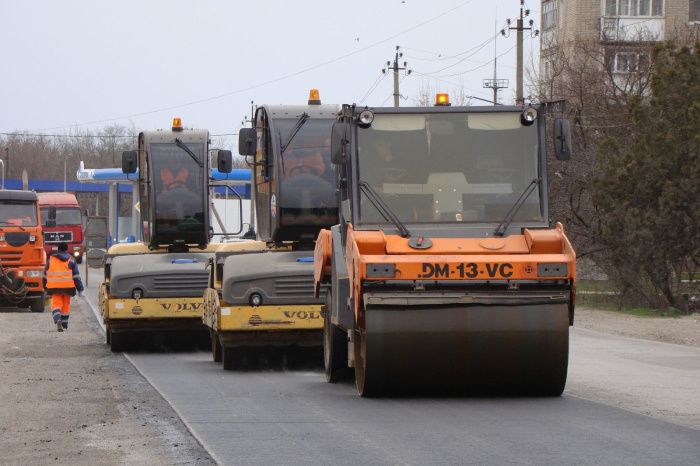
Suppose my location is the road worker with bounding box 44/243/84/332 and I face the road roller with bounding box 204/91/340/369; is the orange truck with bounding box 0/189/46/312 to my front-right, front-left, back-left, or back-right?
back-left

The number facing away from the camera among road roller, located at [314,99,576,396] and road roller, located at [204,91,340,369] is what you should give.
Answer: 0

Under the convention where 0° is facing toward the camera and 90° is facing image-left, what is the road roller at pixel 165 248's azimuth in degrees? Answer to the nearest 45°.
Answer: approximately 0°
